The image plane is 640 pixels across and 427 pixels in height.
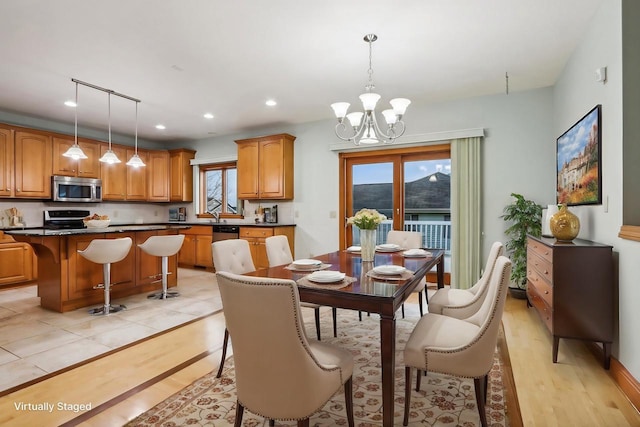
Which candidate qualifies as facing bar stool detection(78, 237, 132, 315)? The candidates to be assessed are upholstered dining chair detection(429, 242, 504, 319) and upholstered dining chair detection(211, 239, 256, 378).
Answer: upholstered dining chair detection(429, 242, 504, 319)

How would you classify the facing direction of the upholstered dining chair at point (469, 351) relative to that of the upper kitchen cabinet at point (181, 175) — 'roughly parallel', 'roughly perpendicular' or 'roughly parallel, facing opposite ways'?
roughly perpendicular

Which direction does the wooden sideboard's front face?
to the viewer's left

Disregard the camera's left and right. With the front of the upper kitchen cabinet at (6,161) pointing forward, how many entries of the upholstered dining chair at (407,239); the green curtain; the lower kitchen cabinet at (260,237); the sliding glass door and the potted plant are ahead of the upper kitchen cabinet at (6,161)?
5

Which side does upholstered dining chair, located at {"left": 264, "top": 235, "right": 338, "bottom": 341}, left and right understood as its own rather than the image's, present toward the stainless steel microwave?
back

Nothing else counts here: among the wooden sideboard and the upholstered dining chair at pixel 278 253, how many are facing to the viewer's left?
1

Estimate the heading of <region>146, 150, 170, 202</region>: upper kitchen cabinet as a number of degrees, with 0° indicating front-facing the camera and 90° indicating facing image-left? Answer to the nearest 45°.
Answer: approximately 0°

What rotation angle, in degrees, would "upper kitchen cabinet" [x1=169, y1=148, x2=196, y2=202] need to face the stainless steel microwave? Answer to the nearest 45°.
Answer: approximately 45° to its right

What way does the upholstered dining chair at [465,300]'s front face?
to the viewer's left

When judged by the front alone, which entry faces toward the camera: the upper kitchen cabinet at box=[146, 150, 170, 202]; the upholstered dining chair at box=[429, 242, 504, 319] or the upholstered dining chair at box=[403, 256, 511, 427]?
the upper kitchen cabinet

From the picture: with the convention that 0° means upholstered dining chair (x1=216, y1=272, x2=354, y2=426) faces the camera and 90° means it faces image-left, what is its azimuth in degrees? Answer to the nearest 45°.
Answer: approximately 225°

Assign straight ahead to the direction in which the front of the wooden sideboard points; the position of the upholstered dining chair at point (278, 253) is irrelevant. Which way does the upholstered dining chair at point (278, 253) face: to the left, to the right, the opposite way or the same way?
the opposite way

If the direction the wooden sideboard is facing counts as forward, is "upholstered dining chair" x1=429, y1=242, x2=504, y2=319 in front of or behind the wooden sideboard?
in front

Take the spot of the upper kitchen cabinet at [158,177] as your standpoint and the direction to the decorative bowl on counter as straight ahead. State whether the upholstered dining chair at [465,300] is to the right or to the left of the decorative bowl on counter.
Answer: left

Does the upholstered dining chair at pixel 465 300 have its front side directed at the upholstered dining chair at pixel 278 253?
yes
